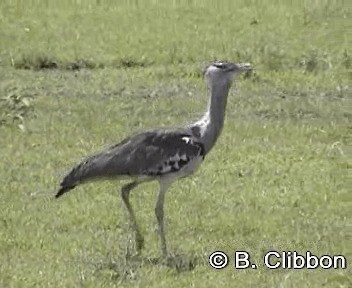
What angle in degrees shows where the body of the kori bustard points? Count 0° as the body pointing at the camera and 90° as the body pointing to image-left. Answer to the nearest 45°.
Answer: approximately 270°
